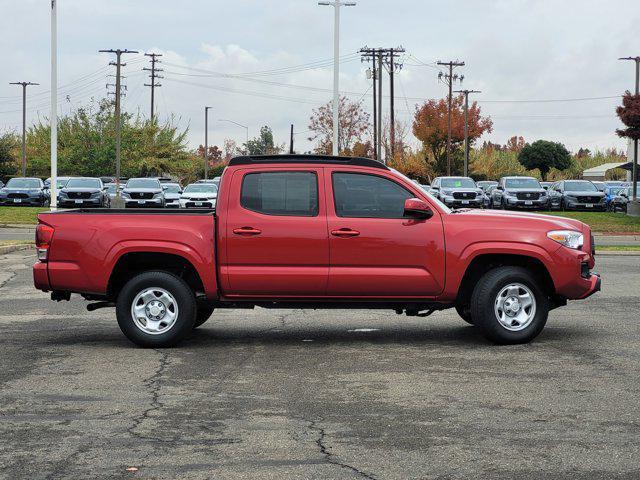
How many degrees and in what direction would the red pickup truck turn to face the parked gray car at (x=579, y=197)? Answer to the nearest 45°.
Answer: approximately 90° to its left

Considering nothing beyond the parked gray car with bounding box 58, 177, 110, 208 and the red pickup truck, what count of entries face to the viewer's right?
1

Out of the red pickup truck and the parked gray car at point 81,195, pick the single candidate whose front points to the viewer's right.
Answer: the red pickup truck

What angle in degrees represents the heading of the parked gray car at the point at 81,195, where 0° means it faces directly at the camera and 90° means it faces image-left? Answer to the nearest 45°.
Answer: approximately 0°

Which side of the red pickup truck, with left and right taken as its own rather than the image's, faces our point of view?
right

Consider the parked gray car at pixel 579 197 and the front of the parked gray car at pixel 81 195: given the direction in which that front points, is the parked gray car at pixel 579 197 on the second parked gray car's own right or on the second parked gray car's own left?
on the second parked gray car's own left

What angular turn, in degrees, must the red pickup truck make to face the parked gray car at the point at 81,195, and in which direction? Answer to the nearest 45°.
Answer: approximately 90° to its left

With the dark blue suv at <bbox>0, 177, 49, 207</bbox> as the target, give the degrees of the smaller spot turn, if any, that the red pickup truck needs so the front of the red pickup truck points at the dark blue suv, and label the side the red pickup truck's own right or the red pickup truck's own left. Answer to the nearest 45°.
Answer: approximately 90° to the red pickup truck's own left

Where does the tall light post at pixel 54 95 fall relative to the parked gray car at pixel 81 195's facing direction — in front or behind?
in front

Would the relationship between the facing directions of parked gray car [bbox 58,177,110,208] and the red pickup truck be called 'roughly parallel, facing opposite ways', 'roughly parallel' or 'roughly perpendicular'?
roughly perpendicular

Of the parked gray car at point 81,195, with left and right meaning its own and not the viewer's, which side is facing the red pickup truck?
front
